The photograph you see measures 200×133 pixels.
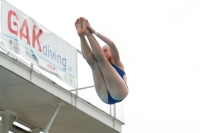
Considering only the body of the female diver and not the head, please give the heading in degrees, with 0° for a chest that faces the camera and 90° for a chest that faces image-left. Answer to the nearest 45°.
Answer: approximately 45°
